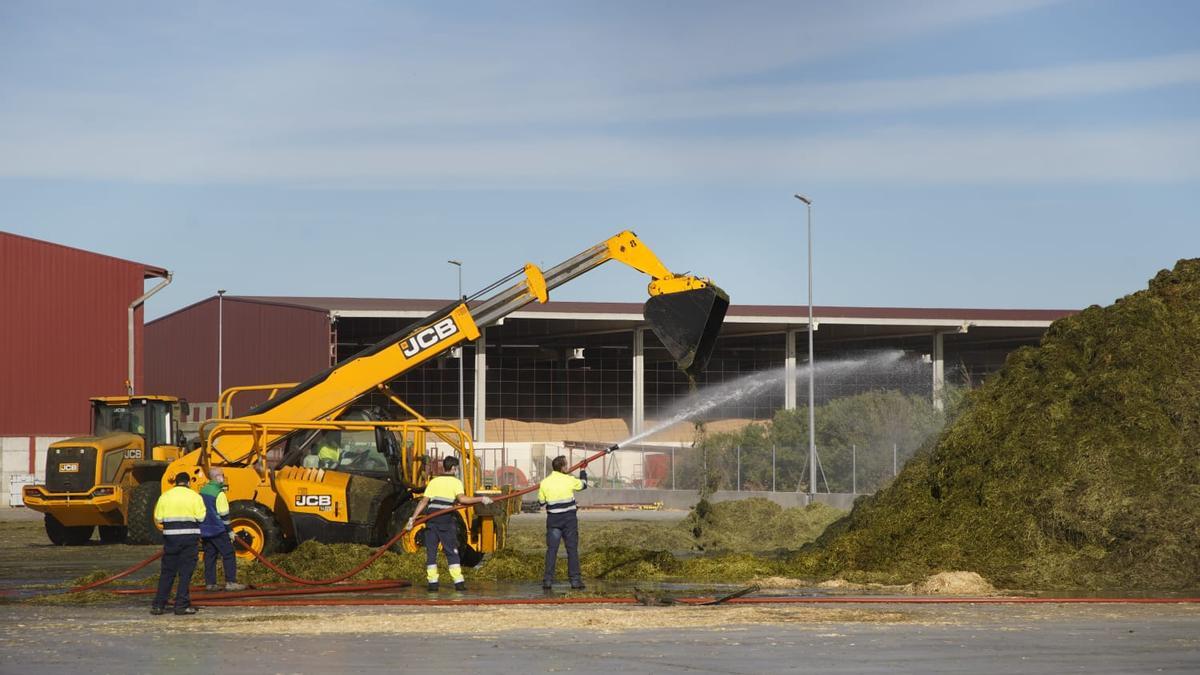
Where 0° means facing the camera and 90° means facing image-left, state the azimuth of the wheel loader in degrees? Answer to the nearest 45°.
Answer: approximately 225°

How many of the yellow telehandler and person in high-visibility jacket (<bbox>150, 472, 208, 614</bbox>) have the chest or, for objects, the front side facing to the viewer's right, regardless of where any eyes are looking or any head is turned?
1

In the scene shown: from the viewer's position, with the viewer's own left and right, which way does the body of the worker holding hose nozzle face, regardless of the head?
facing away from the viewer

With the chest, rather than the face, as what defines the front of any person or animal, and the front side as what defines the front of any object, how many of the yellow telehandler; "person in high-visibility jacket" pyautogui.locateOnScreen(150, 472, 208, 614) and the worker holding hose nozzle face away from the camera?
2

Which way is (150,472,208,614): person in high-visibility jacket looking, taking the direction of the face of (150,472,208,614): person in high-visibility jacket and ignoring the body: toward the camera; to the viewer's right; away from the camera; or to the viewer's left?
away from the camera

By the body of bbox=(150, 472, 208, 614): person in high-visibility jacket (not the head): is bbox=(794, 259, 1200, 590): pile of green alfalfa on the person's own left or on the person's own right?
on the person's own right

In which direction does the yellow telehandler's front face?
to the viewer's right

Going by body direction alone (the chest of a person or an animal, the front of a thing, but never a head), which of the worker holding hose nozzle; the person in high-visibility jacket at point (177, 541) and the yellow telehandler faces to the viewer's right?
the yellow telehandler

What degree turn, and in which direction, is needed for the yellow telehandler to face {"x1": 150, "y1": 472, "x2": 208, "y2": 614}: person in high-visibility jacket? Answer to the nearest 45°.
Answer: approximately 90° to its right

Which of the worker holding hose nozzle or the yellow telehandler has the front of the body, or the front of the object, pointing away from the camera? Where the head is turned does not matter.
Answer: the worker holding hose nozzle

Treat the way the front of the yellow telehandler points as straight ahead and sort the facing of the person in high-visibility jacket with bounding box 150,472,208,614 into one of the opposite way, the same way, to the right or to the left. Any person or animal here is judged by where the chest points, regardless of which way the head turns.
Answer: to the left

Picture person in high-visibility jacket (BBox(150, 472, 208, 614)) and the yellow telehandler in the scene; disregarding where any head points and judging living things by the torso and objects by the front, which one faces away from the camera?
the person in high-visibility jacket
